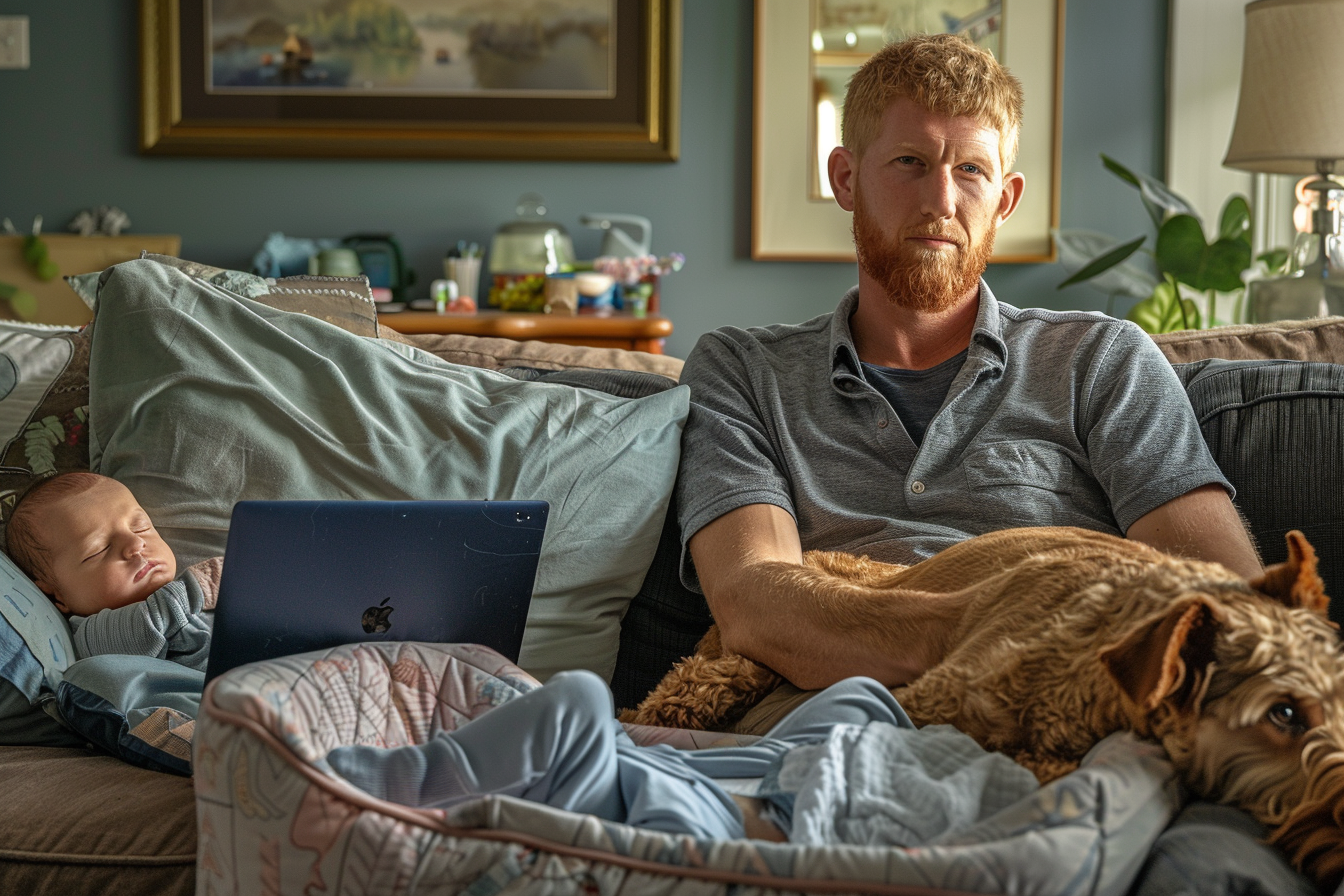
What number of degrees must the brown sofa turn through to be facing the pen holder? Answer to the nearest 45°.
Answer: approximately 180°

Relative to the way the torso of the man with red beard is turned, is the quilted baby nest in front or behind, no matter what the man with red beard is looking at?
in front

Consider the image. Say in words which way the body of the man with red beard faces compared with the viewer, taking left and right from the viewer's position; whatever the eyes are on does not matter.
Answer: facing the viewer

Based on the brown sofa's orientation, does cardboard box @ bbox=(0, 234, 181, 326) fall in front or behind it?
behind

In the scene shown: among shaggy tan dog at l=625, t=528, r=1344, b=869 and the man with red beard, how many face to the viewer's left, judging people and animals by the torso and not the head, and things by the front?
0
